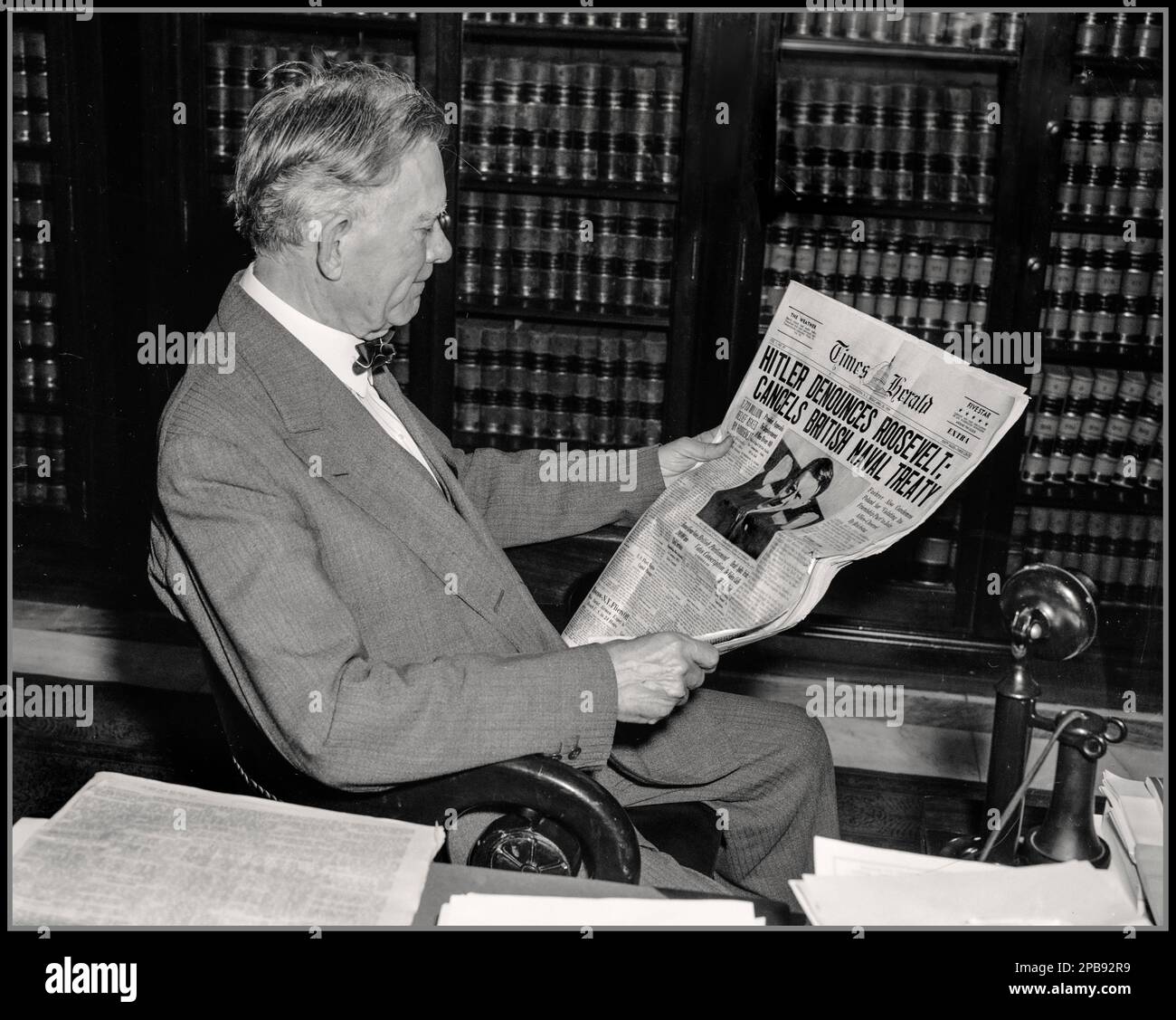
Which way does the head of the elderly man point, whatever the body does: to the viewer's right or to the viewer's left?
to the viewer's right

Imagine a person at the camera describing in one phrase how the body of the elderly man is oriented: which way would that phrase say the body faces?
to the viewer's right
